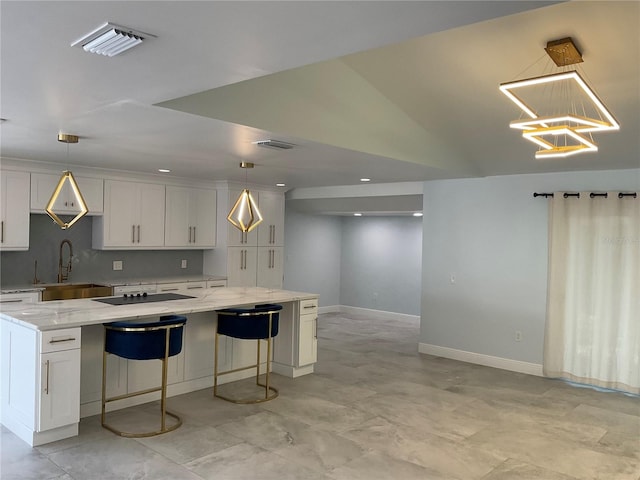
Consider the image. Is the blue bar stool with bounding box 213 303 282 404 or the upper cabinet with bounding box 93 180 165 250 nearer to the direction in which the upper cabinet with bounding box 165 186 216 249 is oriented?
the blue bar stool

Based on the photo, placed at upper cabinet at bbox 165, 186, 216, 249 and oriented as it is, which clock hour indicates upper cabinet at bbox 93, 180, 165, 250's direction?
upper cabinet at bbox 93, 180, 165, 250 is roughly at 2 o'clock from upper cabinet at bbox 165, 186, 216, 249.

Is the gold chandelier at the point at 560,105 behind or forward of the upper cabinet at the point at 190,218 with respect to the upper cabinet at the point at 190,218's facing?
forward

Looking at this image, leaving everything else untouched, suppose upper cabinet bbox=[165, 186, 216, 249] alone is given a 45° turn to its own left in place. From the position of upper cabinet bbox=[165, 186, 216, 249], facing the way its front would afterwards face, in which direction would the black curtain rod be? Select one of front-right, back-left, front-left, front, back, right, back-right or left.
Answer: front

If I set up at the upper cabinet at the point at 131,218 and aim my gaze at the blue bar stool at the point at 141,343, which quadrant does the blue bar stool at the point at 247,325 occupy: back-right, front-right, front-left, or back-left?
front-left

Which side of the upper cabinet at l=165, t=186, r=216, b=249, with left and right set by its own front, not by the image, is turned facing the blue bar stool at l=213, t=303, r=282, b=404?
front

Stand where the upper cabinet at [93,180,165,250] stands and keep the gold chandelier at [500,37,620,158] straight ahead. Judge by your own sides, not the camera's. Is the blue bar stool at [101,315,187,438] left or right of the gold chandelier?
right

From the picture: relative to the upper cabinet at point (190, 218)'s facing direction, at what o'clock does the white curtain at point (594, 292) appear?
The white curtain is roughly at 10 o'clock from the upper cabinet.

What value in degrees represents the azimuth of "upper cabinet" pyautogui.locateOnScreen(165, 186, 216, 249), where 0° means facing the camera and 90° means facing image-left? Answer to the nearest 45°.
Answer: approximately 0°

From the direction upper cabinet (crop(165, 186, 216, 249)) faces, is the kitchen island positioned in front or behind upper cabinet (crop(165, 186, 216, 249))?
in front

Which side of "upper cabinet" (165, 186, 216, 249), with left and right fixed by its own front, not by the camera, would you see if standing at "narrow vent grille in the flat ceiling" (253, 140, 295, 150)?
front

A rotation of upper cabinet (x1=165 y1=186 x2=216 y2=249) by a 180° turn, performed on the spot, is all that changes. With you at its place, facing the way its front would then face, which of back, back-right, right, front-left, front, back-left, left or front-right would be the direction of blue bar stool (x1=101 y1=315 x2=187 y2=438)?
back
